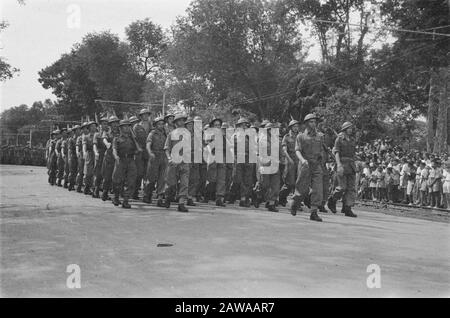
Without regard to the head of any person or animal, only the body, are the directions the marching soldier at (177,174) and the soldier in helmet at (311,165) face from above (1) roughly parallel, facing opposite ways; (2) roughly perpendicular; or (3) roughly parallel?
roughly parallel

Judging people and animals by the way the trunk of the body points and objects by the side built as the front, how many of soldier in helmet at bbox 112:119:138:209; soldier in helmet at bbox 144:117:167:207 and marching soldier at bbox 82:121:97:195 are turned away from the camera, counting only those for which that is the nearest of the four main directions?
0

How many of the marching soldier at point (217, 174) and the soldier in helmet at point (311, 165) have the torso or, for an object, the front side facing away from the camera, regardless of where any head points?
0

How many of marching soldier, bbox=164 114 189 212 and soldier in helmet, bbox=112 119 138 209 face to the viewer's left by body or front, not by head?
0

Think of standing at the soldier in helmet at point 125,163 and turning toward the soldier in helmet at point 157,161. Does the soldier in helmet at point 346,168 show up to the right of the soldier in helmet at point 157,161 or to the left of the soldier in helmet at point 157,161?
right

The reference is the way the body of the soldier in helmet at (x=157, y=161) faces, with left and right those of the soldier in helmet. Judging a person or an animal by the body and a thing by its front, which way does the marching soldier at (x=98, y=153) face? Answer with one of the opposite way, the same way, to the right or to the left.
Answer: the same way

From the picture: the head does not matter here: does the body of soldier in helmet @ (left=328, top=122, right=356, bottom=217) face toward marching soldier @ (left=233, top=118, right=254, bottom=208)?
no

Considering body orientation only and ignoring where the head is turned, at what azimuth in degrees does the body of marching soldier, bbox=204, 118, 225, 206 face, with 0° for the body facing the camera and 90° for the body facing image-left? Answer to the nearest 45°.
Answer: approximately 315°

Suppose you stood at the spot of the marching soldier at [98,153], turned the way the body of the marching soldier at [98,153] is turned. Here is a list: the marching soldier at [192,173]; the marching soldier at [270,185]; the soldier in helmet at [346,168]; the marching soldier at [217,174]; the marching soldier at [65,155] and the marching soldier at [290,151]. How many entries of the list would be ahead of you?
5

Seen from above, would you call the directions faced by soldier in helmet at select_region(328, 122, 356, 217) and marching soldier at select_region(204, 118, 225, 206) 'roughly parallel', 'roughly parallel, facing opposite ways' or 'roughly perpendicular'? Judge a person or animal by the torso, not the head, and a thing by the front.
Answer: roughly parallel

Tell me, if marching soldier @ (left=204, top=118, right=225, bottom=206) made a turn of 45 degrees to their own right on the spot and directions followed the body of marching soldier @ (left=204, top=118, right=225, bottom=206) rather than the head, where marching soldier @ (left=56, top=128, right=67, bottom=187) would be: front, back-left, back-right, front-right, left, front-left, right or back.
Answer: back-right

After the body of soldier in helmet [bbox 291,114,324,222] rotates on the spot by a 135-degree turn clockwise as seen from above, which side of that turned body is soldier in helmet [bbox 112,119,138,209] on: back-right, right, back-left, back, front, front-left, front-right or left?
front

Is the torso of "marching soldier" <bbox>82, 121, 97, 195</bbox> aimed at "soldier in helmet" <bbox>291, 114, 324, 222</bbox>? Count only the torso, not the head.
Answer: yes

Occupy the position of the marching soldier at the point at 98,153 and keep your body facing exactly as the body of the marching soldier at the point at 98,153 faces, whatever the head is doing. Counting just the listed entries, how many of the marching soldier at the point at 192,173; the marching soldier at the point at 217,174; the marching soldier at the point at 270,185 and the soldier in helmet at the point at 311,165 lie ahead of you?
4

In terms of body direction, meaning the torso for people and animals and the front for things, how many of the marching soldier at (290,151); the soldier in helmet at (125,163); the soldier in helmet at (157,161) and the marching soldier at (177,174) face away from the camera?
0

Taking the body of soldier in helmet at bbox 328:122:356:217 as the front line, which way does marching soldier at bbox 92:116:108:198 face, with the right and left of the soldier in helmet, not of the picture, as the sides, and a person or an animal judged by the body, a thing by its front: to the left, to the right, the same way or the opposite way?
the same way

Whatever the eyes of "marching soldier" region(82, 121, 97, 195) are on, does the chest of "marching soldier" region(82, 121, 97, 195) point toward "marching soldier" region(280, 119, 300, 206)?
yes

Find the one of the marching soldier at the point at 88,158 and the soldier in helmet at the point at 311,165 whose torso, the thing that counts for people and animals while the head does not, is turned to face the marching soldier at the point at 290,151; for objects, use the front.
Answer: the marching soldier at the point at 88,158

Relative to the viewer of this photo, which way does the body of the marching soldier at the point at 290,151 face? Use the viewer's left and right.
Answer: facing the viewer and to the right of the viewer

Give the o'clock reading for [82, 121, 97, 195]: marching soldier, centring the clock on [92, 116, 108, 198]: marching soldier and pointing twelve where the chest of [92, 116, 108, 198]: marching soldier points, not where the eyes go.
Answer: [82, 121, 97, 195]: marching soldier is roughly at 7 o'clock from [92, 116, 108, 198]: marching soldier.

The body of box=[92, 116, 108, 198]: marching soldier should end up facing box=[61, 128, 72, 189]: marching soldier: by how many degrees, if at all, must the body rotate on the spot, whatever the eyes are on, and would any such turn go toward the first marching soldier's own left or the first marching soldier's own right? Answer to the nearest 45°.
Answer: approximately 135° to the first marching soldier's own left

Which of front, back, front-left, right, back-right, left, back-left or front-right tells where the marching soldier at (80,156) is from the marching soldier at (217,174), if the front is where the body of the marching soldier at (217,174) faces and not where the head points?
back
